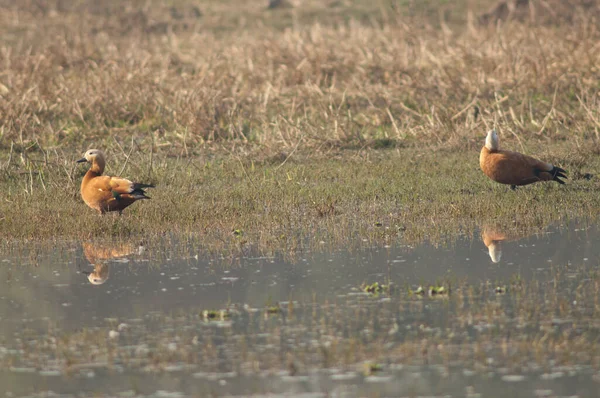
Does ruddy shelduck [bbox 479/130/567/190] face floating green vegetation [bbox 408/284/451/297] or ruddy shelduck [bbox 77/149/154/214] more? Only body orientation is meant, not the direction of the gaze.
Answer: the ruddy shelduck

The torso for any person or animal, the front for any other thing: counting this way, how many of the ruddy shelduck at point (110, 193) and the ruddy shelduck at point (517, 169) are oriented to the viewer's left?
2

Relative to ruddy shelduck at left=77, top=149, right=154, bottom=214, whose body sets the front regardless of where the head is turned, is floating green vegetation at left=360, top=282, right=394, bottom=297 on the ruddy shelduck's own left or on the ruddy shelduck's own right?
on the ruddy shelduck's own left

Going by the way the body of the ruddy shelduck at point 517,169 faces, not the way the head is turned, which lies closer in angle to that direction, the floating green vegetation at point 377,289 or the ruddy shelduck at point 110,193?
the ruddy shelduck

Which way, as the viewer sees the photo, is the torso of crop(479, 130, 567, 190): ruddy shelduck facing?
to the viewer's left

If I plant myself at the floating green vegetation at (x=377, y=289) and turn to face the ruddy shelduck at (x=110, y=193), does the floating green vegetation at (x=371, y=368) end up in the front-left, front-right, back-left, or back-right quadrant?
back-left

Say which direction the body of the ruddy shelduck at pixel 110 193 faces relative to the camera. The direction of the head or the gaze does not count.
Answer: to the viewer's left

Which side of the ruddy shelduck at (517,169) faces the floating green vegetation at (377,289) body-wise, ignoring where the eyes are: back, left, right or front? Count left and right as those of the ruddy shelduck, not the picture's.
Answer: left

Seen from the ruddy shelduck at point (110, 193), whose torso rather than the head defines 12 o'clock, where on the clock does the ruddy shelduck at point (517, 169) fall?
the ruddy shelduck at point (517, 169) is roughly at 6 o'clock from the ruddy shelduck at point (110, 193).
